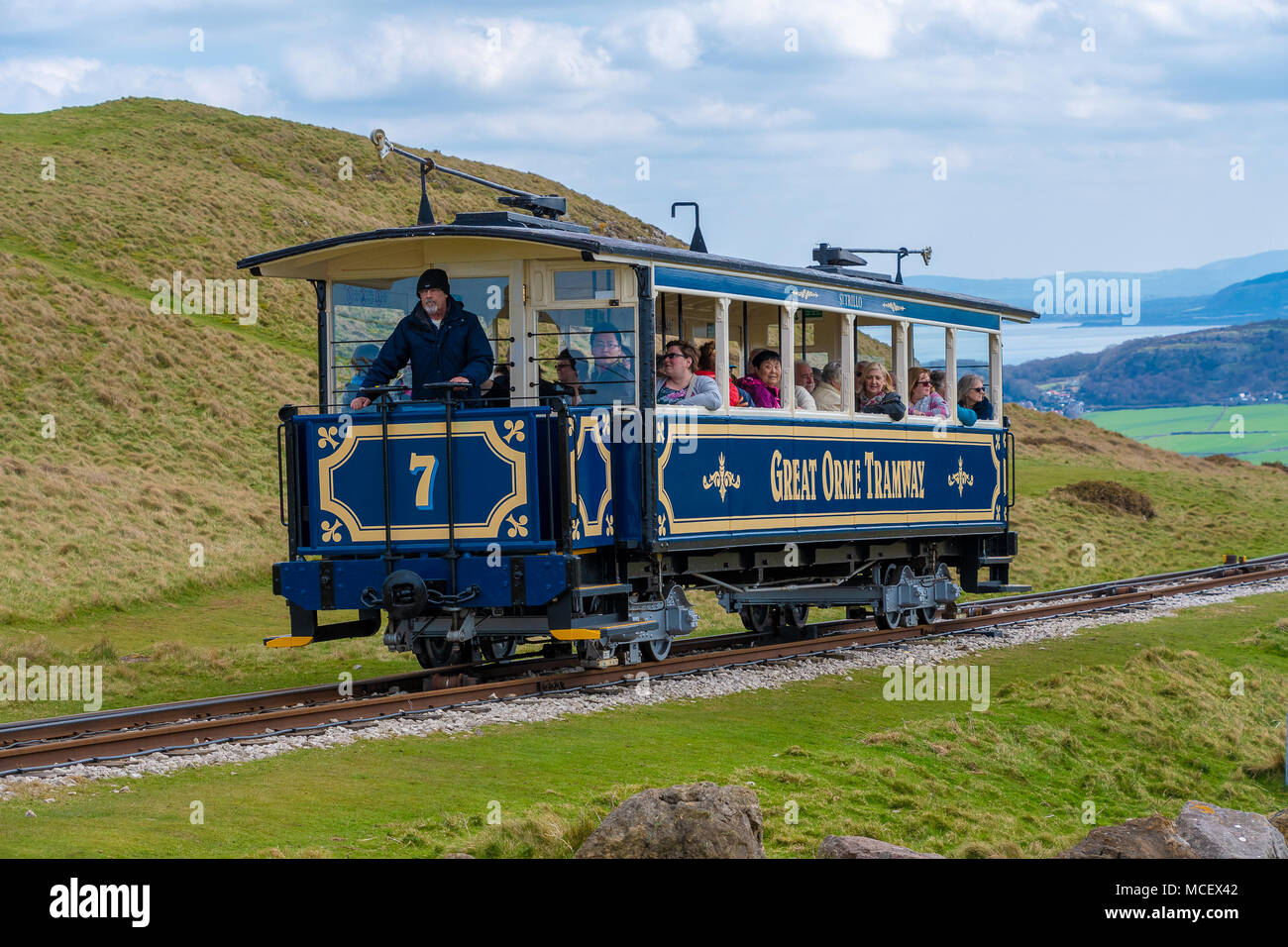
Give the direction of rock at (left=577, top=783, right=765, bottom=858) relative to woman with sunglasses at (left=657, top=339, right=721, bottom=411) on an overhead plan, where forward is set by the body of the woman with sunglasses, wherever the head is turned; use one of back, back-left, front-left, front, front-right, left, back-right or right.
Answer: front-left

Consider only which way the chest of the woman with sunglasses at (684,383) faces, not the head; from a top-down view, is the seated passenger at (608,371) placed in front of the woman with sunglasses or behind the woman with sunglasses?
in front

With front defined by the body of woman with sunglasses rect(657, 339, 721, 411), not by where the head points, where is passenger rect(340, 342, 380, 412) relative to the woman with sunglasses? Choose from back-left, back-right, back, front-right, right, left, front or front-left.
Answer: front-right

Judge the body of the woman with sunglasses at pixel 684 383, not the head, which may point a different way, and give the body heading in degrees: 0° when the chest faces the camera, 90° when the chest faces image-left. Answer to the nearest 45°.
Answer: approximately 45°
